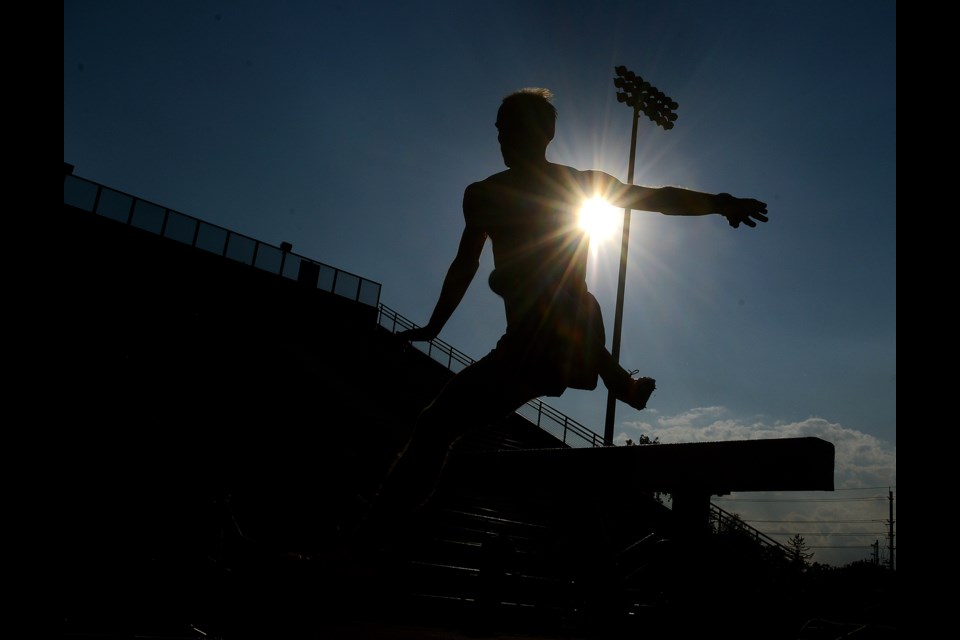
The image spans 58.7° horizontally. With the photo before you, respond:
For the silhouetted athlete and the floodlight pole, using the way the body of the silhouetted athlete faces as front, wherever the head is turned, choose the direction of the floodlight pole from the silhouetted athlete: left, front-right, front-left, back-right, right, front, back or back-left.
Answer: back-right

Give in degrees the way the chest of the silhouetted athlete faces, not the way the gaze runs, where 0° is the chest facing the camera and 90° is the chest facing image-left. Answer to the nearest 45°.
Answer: approximately 45°
